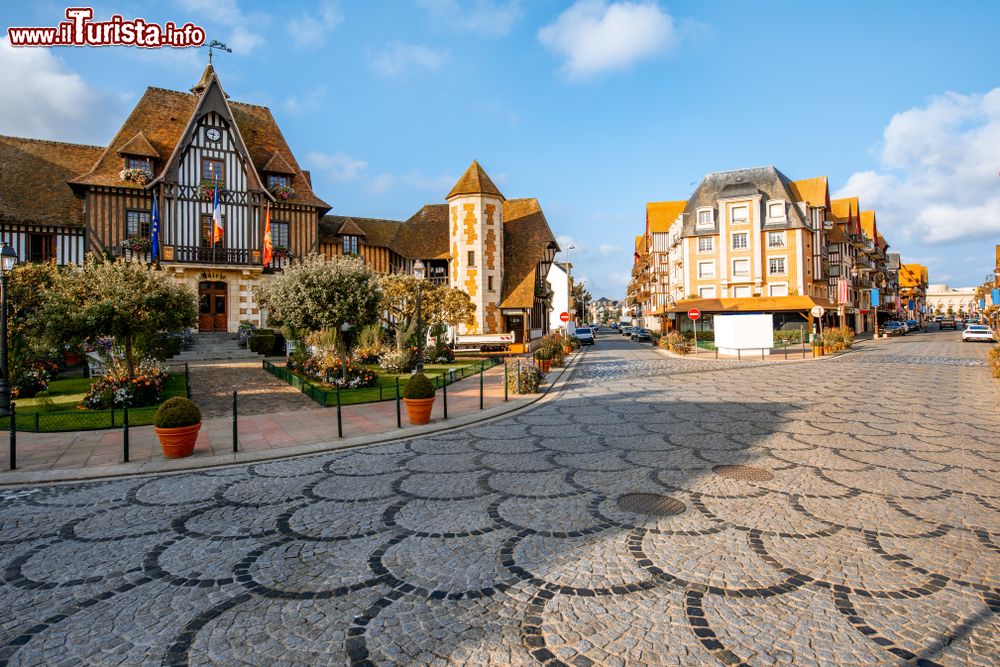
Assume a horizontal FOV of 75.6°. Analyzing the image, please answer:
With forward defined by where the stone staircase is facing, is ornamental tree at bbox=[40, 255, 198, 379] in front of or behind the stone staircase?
in front

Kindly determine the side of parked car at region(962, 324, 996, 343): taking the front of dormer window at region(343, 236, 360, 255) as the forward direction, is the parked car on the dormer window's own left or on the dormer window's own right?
on the dormer window's own left

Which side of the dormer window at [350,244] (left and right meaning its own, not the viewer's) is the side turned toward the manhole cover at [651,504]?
front

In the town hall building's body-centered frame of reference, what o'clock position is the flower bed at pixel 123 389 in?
The flower bed is roughly at 12 o'clock from the town hall building.

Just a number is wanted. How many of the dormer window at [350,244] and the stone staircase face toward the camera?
2

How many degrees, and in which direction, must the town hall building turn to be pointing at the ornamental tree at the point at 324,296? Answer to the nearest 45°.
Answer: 0° — it already faces it

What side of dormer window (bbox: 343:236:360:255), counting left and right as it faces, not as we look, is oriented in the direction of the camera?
front

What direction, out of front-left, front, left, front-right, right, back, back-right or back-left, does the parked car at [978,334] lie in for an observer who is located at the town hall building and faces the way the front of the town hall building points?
left

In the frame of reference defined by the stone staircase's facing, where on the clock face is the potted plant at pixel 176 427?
The potted plant is roughly at 12 o'clock from the stone staircase.
